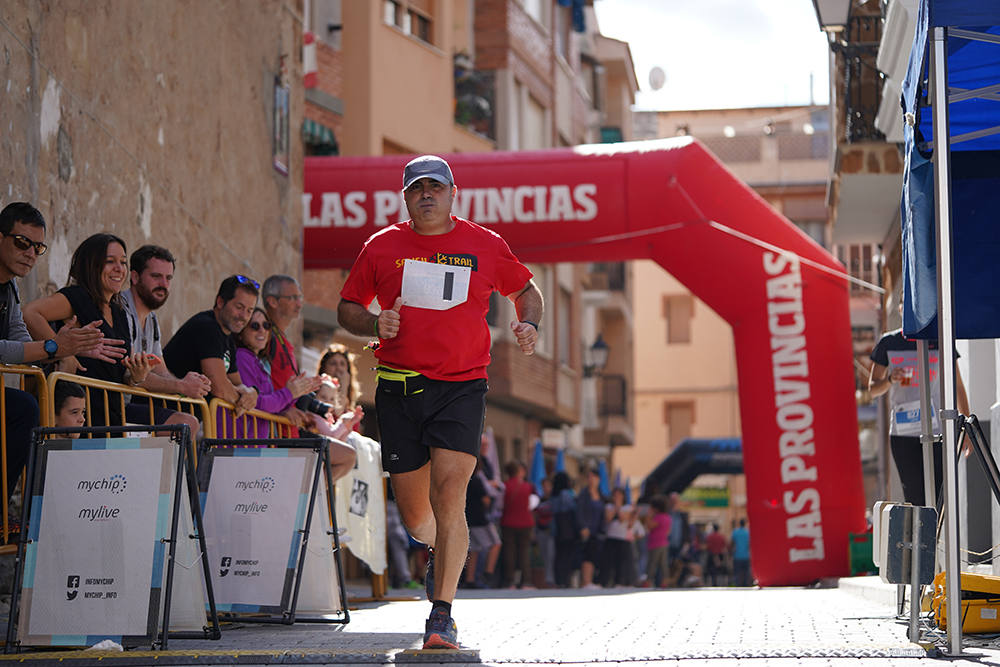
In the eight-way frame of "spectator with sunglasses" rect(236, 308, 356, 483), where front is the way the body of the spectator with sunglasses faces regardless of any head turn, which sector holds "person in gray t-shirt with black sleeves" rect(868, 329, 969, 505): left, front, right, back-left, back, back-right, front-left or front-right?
front-left

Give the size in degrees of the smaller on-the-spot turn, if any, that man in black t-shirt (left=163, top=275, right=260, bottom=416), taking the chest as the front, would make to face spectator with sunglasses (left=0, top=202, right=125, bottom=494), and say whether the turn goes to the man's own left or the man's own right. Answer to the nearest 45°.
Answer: approximately 90° to the man's own right

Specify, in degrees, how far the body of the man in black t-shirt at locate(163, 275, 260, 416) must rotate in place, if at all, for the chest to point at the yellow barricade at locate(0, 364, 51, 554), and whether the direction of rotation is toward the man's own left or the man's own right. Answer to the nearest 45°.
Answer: approximately 90° to the man's own right

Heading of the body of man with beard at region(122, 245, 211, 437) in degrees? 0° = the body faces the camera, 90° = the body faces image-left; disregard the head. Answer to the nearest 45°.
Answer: approximately 315°

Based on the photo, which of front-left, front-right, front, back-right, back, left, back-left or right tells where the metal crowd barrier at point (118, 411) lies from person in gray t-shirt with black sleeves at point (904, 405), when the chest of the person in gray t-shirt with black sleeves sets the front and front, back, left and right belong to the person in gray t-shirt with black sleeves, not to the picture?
front-right

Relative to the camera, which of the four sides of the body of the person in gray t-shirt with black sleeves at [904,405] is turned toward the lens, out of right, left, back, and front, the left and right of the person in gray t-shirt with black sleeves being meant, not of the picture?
front

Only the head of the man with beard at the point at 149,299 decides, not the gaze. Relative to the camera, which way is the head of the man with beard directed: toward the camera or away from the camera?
toward the camera

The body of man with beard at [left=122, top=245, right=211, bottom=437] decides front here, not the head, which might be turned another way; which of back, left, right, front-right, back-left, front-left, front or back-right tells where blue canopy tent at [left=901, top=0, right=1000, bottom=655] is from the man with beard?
front

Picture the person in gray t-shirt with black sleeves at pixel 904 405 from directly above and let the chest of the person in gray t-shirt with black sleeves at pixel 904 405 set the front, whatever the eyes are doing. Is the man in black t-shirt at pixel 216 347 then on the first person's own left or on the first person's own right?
on the first person's own right

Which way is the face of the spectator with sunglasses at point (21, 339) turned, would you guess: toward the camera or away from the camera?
toward the camera

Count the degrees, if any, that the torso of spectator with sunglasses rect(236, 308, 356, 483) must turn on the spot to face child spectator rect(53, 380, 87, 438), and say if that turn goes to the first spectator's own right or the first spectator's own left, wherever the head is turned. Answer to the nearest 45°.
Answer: approximately 45° to the first spectator's own right

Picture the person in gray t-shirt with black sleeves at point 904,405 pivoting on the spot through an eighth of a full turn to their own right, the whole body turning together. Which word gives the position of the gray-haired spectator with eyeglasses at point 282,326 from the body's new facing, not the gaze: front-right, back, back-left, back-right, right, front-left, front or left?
front-right

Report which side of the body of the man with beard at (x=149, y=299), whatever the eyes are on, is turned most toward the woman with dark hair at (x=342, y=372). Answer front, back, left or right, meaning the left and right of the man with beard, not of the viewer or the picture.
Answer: left

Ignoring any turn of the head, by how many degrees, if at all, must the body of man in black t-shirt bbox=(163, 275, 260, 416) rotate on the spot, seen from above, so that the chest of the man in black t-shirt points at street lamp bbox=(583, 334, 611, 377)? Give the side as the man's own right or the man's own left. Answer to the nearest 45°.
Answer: approximately 135° to the man's own left

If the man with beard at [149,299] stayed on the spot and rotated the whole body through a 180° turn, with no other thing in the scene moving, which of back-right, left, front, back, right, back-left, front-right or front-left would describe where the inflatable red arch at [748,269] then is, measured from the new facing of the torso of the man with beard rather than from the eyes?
right

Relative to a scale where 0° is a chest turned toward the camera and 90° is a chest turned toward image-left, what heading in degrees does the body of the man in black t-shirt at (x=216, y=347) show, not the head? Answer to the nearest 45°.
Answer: approximately 315°

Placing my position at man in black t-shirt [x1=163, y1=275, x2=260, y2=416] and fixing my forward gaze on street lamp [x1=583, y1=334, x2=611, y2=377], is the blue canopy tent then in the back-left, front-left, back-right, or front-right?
back-right

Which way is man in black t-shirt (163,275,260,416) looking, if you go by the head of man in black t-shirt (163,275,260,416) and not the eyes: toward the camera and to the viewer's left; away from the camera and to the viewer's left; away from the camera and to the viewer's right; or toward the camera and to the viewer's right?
toward the camera and to the viewer's right
